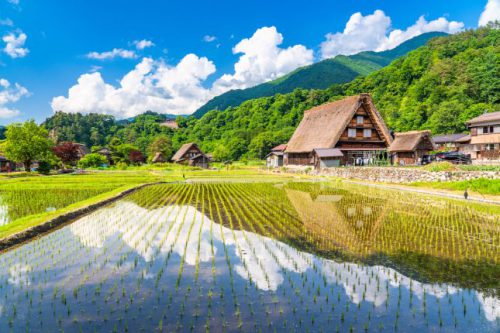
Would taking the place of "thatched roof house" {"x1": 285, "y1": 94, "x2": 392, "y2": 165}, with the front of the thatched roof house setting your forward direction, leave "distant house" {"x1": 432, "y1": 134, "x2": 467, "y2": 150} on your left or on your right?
on your left

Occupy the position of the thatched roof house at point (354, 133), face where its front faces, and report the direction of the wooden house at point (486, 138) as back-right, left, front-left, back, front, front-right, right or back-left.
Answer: front-left

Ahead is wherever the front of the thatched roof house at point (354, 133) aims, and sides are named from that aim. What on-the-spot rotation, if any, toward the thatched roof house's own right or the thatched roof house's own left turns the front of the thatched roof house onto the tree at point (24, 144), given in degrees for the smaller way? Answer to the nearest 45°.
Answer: approximately 135° to the thatched roof house's own right

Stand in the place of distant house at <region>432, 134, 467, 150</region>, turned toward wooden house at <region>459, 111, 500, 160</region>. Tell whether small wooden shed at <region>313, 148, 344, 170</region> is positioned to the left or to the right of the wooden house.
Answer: right

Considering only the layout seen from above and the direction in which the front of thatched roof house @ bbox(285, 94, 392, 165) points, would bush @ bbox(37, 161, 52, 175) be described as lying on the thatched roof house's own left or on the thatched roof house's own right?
on the thatched roof house's own right

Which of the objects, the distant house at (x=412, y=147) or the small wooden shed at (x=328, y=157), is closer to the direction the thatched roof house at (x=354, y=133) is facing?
the distant house

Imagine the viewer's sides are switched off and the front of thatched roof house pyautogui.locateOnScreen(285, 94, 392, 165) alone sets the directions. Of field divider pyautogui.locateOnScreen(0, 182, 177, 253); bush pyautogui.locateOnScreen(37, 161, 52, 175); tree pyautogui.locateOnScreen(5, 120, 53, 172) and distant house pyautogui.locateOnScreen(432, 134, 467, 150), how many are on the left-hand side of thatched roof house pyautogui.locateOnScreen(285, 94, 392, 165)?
1

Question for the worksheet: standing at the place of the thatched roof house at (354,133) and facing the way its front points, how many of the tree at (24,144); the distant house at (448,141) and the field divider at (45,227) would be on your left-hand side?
1

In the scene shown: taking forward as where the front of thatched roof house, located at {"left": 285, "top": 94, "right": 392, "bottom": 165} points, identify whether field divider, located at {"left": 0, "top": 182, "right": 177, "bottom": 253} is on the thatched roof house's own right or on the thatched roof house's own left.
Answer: on the thatched roof house's own right

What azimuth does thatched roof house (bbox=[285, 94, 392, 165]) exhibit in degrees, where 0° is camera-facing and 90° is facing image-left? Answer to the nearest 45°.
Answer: approximately 315°

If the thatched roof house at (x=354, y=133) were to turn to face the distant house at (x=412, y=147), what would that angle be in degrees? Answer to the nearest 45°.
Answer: approximately 45° to its left
